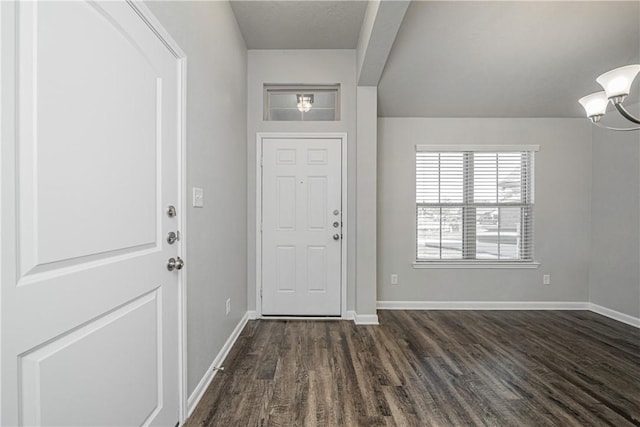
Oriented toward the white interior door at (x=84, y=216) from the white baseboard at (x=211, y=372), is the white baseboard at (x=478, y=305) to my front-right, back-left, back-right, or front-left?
back-left

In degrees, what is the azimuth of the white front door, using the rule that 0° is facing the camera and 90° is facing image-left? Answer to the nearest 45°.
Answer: approximately 0°

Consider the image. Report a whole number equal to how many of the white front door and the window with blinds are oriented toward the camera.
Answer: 2

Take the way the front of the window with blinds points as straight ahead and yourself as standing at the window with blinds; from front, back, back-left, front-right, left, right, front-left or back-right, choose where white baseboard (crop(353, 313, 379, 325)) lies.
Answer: front-right

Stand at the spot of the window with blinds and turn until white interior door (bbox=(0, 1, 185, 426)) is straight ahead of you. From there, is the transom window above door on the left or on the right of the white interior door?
right

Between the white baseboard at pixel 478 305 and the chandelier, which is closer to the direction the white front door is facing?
the chandelier

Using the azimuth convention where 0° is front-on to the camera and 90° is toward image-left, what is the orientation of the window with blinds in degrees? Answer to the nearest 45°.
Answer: approximately 0°

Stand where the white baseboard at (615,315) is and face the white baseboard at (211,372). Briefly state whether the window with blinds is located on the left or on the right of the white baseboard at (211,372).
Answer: right

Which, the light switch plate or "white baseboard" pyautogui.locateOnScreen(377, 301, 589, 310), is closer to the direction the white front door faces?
the light switch plate

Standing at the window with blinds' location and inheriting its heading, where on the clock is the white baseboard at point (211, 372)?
The white baseboard is roughly at 1 o'clock from the window with blinds.

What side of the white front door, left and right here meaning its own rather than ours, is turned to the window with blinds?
left

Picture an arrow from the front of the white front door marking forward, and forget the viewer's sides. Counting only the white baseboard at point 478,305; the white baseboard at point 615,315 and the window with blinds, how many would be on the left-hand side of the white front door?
3

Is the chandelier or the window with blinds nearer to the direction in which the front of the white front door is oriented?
the chandelier

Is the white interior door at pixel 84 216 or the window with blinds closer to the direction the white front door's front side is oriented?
the white interior door

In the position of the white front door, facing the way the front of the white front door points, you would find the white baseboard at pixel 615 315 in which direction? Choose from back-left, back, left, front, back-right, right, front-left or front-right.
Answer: left
